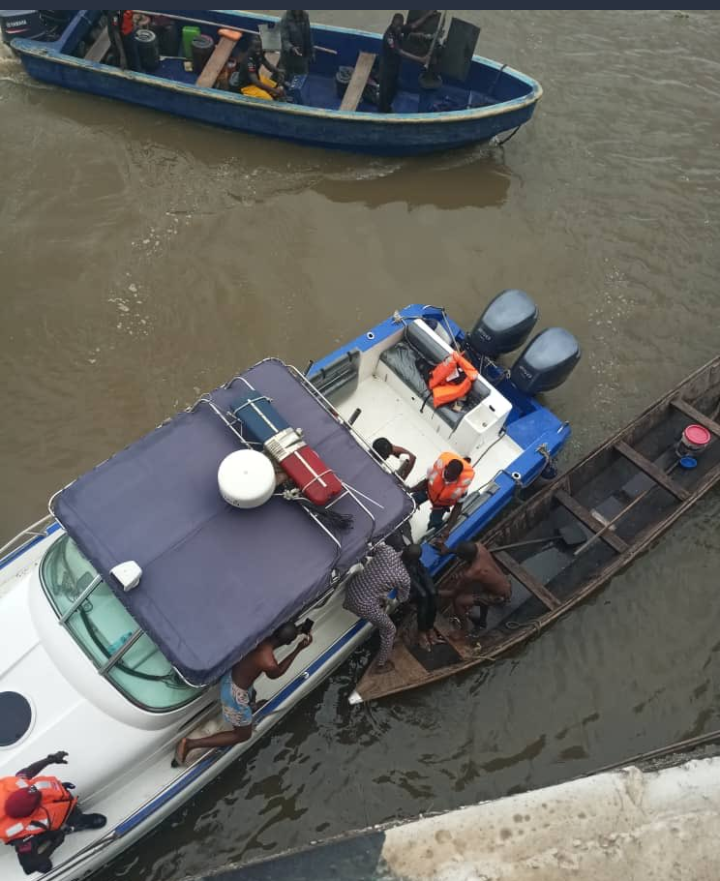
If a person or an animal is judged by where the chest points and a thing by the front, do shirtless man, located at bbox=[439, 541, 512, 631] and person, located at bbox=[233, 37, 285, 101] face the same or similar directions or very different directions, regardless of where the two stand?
very different directions

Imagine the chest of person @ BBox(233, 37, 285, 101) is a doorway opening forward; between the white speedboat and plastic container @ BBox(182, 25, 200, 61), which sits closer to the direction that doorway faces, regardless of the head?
the white speedboat

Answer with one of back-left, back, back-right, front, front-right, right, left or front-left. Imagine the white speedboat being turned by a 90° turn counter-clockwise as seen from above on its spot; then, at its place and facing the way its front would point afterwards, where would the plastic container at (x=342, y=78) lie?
back-left

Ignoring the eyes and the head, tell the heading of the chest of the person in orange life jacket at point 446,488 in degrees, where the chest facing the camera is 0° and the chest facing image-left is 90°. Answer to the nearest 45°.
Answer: approximately 45°

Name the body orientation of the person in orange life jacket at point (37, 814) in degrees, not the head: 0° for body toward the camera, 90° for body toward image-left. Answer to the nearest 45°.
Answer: approximately 270°

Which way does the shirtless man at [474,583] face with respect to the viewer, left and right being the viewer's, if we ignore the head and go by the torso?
facing to the left of the viewer

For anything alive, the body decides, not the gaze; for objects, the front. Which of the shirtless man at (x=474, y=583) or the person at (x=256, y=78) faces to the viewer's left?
the shirtless man
